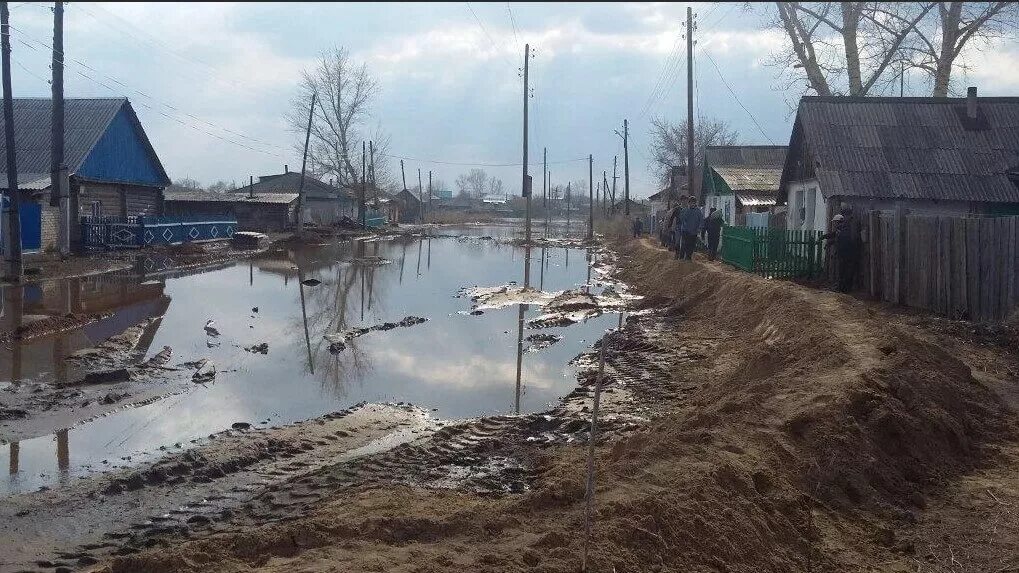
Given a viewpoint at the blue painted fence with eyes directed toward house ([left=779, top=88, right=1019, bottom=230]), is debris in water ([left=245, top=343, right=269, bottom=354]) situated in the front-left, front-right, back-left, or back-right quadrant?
front-right

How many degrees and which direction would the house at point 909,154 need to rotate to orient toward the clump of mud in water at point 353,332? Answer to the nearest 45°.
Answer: approximately 45° to its left

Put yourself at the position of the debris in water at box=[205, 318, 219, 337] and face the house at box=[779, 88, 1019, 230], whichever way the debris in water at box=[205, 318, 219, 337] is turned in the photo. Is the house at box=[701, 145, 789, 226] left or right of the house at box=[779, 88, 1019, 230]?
left

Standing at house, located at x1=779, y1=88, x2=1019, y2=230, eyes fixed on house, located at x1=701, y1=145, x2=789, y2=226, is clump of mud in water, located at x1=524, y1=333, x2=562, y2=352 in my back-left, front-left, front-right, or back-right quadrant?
back-left

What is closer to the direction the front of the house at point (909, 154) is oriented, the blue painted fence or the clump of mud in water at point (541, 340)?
the blue painted fence

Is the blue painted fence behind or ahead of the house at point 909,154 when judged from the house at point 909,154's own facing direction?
ahead

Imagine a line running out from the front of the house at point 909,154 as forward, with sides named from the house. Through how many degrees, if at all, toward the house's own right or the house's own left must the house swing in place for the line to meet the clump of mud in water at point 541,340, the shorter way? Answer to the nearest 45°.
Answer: approximately 45° to the house's own left

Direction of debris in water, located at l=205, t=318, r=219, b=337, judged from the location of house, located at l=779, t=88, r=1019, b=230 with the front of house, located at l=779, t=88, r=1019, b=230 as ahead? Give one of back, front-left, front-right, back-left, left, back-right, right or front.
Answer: front-left

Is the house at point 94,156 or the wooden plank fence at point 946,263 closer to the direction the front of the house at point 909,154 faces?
the house

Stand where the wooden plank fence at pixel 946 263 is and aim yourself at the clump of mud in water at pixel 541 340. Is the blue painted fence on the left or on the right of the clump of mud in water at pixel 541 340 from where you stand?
right

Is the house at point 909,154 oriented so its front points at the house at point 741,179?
no

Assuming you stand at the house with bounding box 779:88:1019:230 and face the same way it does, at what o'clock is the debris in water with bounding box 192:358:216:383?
The debris in water is roughly at 10 o'clock from the house.

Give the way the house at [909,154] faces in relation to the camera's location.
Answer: facing to the left of the viewer

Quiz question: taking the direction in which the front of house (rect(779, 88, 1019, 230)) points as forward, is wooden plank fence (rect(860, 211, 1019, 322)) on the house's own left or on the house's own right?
on the house's own left
